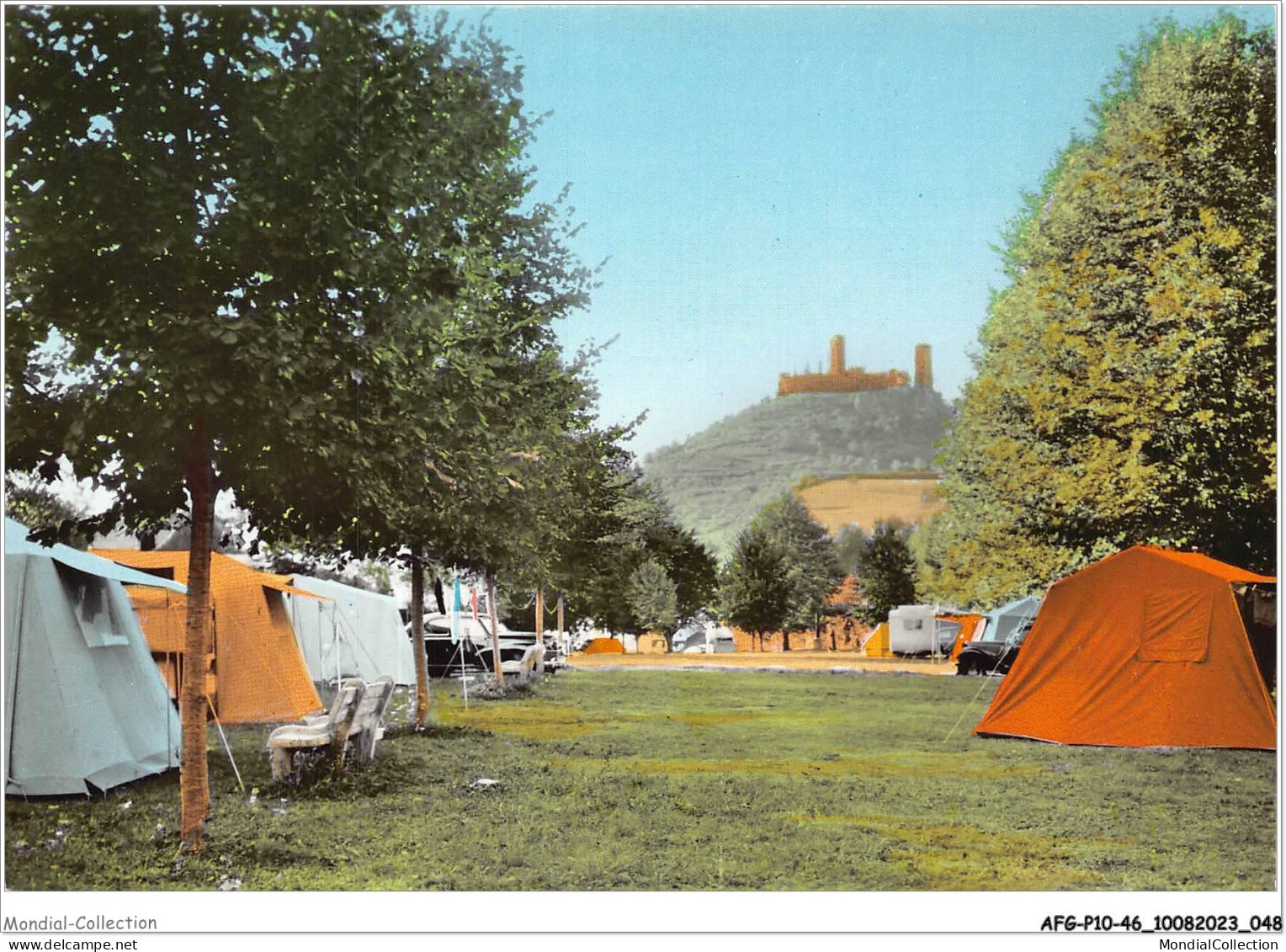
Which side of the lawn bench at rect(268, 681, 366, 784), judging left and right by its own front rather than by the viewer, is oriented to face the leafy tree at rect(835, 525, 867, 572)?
right

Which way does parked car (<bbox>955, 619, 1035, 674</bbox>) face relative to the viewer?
to the viewer's left

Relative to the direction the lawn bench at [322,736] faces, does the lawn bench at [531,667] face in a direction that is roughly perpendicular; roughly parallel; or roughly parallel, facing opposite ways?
roughly parallel

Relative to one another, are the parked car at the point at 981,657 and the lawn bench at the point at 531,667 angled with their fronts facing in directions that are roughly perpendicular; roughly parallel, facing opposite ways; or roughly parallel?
roughly parallel

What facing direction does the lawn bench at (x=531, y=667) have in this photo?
to the viewer's left

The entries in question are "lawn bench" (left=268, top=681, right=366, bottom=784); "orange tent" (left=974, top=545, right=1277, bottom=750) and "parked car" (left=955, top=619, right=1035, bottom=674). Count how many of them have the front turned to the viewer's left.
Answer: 2
